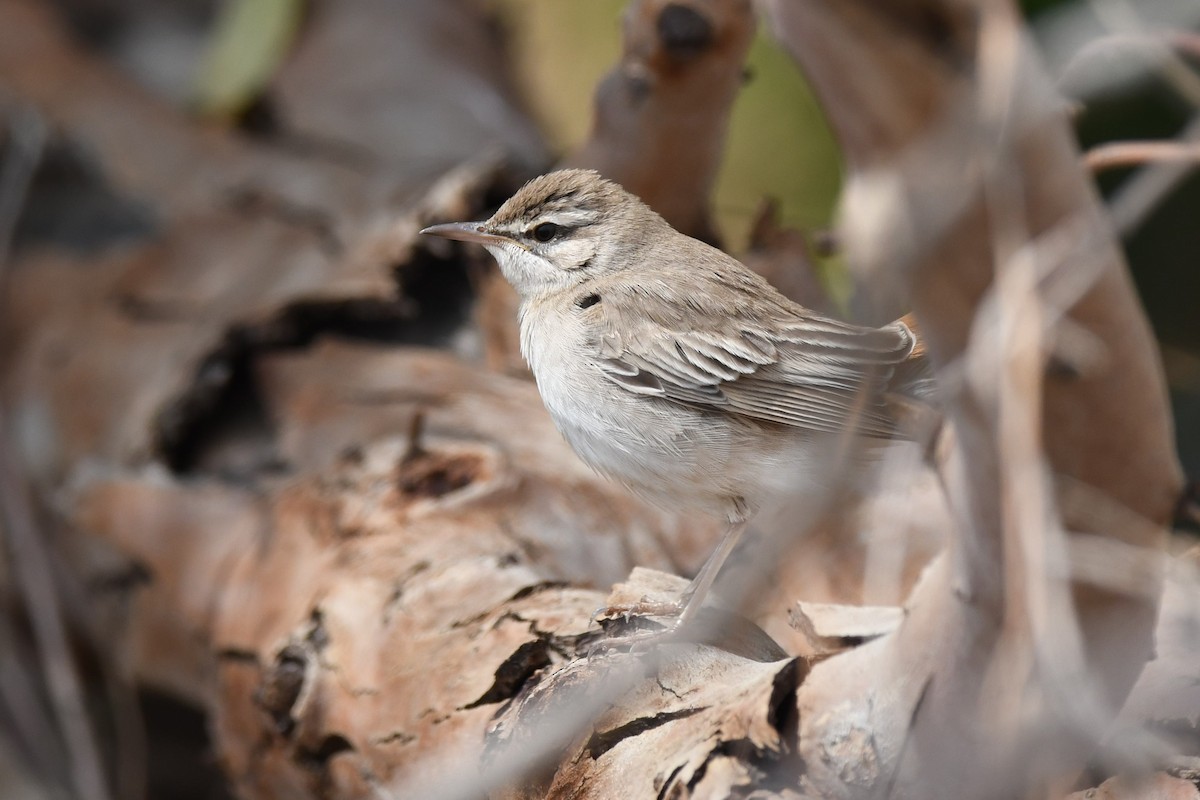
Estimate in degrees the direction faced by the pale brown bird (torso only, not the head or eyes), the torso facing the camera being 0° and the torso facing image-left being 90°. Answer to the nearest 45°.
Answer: approximately 90°

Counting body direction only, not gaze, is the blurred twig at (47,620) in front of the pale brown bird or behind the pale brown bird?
in front

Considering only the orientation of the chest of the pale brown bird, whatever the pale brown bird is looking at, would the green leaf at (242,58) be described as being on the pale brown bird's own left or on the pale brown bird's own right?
on the pale brown bird's own right

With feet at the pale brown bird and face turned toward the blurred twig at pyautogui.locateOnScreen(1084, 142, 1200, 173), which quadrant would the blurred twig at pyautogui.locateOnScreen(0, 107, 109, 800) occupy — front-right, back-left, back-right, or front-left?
back-right
